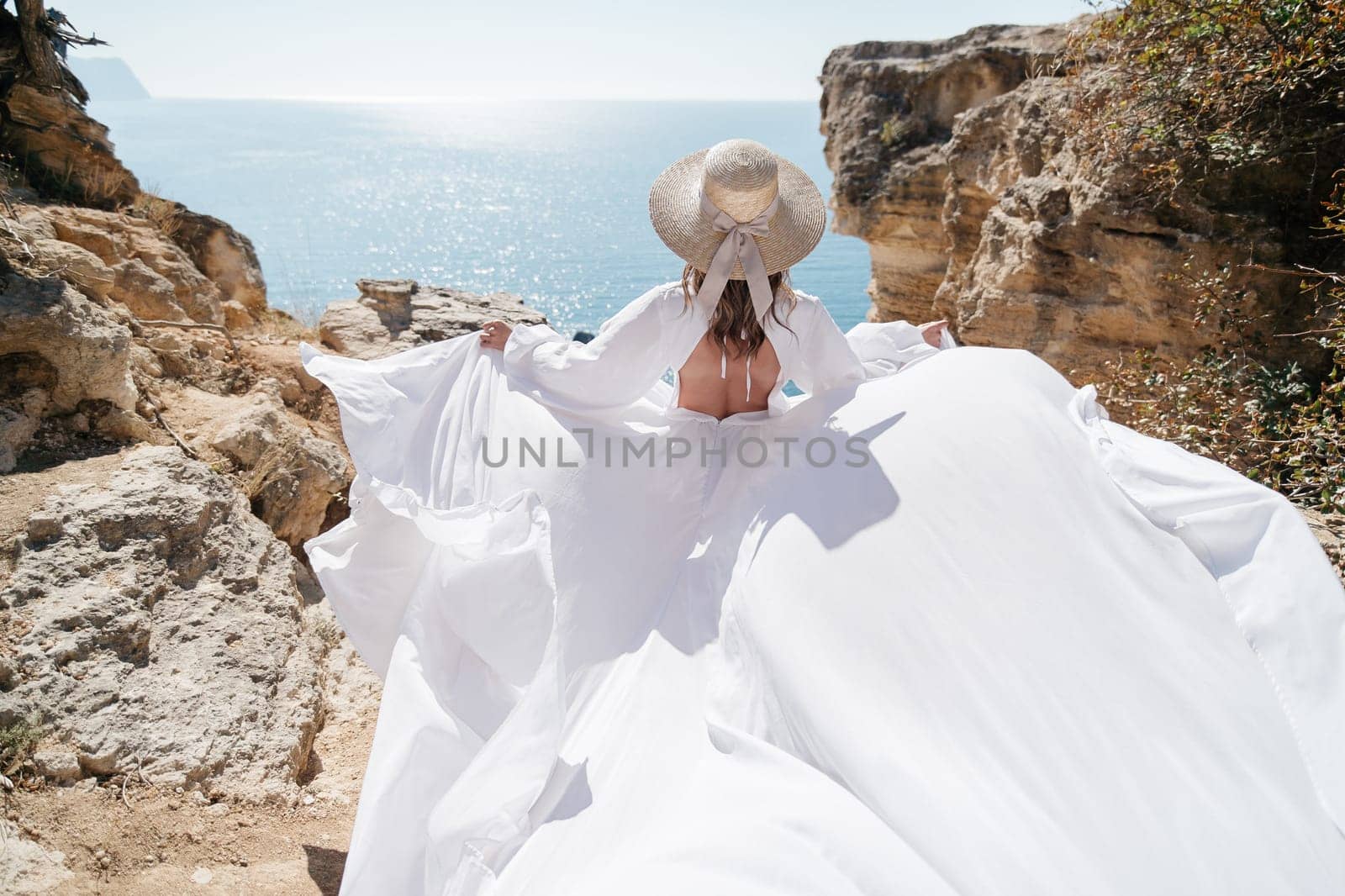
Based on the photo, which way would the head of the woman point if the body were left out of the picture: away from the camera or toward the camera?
away from the camera

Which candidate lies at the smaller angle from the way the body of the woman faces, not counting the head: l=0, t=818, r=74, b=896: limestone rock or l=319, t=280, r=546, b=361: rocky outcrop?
the rocky outcrop

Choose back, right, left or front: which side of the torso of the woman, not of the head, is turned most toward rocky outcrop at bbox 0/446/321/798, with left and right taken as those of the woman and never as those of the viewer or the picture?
left

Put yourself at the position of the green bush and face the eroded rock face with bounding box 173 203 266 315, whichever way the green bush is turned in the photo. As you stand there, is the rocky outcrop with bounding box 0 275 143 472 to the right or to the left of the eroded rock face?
left

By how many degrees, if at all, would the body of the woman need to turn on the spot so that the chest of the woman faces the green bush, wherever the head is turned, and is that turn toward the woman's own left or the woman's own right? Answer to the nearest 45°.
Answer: approximately 45° to the woman's own right

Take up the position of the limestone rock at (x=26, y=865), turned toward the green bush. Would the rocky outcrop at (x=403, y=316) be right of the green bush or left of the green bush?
left

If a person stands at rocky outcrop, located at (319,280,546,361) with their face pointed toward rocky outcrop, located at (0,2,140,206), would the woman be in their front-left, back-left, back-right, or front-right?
back-left

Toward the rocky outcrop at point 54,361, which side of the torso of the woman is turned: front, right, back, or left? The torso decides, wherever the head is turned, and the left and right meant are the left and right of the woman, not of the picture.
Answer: left

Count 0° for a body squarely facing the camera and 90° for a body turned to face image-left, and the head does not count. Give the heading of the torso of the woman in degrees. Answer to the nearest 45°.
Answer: approximately 180°
